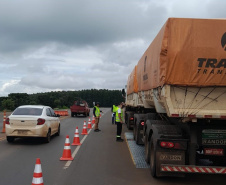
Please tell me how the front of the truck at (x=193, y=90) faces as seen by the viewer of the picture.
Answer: facing away from the viewer

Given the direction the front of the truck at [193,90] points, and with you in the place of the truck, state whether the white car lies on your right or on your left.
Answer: on your left
